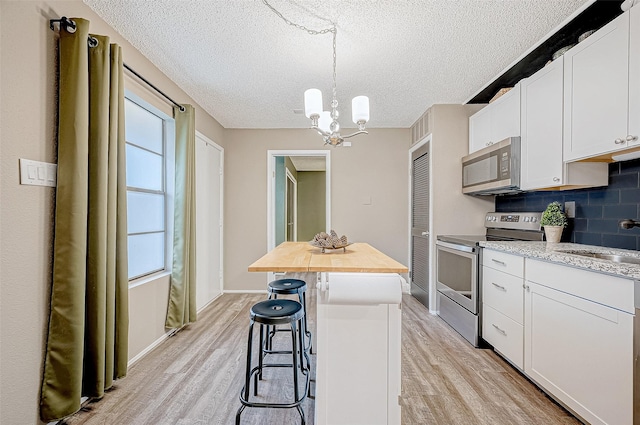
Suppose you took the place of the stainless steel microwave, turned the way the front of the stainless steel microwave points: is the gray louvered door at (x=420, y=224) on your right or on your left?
on your right

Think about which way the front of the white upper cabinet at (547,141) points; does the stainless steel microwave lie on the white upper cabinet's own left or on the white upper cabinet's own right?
on the white upper cabinet's own right

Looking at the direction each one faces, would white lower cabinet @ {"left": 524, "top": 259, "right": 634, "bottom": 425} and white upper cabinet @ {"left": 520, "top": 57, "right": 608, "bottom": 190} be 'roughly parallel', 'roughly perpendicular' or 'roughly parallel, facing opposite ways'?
roughly parallel

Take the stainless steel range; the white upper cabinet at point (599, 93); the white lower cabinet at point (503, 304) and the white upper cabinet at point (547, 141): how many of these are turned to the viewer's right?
0

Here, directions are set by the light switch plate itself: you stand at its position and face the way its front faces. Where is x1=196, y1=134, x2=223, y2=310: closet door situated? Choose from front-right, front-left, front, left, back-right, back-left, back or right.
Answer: left

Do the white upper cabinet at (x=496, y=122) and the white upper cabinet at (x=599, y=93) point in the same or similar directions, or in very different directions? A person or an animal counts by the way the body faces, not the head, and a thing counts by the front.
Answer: same or similar directions

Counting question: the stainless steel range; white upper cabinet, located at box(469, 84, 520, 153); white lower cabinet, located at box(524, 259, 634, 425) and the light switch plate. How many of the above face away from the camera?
0

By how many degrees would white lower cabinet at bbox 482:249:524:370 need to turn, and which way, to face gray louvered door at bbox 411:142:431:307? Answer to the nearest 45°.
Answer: approximately 90° to its right

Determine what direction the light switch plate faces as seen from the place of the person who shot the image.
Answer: facing the viewer and to the right of the viewer

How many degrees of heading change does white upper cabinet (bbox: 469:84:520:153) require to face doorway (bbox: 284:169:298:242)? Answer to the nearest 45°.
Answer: approximately 90° to its right

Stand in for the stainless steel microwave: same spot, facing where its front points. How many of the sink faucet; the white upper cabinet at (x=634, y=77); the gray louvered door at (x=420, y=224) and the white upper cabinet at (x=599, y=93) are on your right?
1

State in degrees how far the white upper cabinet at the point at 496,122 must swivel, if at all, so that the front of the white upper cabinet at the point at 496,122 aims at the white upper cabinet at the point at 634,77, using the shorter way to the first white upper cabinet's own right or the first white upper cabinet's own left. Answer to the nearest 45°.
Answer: approximately 90° to the first white upper cabinet's own left

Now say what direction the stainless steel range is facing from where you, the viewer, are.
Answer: facing the viewer and to the left of the viewer

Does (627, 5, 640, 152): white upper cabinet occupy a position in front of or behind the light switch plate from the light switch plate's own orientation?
in front

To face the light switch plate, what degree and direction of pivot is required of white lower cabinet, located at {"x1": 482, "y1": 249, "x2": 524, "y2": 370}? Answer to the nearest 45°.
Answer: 0° — it already faces it

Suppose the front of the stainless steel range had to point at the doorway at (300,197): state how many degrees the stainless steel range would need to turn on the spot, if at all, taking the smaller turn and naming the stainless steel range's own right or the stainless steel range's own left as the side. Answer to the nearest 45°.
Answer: approximately 90° to the stainless steel range's own right

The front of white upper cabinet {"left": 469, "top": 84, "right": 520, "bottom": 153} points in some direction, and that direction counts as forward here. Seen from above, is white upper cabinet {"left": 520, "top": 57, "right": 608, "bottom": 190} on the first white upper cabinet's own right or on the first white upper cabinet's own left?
on the first white upper cabinet's own left
